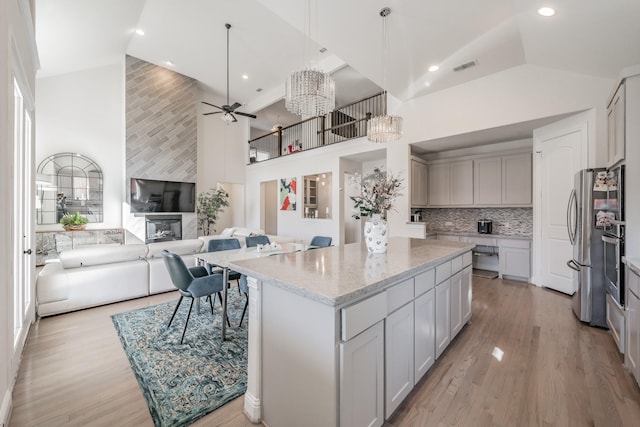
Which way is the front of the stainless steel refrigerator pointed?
to the viewer's left

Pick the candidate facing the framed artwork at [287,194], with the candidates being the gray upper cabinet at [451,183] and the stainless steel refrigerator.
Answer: the stainless steel refrigerator

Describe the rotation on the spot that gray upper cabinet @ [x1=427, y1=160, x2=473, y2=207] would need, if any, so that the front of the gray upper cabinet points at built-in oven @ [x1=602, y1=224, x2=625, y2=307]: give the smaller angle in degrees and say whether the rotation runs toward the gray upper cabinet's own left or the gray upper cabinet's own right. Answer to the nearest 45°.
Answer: approximately 45° to the gray upper cabinet's own left

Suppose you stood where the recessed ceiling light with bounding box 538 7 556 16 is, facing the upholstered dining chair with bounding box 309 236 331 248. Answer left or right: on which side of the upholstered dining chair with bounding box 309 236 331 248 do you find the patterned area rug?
left

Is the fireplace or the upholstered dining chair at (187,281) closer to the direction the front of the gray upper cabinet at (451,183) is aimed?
the upholstered dining chair

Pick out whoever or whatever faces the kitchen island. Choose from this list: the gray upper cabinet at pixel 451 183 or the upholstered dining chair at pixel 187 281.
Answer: the gray upper cabinet

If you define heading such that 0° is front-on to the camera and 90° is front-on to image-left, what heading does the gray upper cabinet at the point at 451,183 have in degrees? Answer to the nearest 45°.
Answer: approximately 0°

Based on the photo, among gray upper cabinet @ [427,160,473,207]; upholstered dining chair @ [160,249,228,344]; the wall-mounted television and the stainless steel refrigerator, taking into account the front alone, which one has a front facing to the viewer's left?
the stainless steel refrigerator

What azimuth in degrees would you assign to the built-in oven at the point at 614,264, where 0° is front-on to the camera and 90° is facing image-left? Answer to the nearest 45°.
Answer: approximately 90°

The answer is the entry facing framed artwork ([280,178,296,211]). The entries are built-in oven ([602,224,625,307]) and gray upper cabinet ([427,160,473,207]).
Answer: the built-in oven

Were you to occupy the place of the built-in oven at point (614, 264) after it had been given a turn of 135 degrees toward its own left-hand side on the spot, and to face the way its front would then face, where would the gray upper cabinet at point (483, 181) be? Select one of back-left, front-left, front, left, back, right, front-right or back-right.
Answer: back

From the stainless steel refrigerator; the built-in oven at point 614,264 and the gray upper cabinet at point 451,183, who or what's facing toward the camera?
the gray upper cabinet

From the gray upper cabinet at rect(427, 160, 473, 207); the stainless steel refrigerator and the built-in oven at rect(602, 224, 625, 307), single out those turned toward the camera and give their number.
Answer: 1

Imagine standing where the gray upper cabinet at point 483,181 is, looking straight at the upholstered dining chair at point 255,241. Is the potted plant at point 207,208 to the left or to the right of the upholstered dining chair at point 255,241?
right
